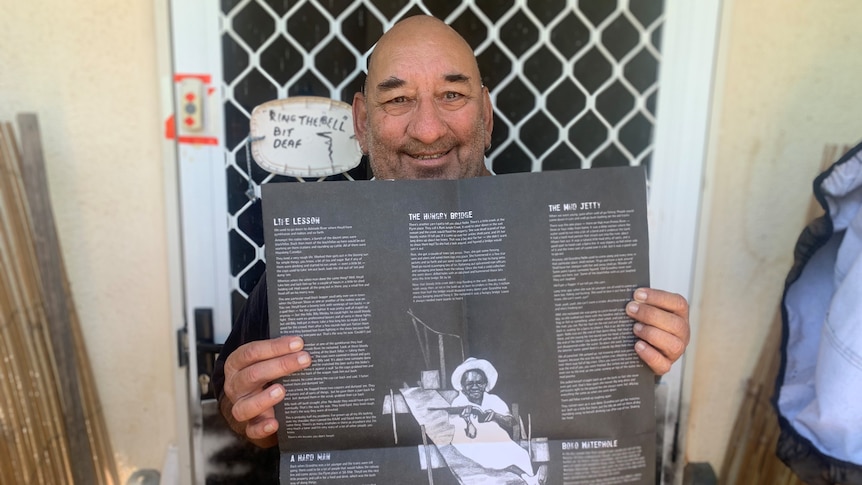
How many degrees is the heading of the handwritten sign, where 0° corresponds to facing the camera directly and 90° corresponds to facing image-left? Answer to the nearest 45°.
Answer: approximately 0°

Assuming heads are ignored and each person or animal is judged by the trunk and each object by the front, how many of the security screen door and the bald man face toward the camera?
2

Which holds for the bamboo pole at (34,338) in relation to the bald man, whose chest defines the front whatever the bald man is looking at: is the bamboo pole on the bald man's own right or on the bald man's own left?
on the bald man's own right

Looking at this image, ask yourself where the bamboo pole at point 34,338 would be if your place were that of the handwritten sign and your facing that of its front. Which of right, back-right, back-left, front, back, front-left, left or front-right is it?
right

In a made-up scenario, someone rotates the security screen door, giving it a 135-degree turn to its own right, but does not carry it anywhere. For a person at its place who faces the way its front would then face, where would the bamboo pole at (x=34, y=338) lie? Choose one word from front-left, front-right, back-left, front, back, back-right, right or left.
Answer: front-left

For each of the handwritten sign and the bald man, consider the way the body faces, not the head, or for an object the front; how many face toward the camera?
2

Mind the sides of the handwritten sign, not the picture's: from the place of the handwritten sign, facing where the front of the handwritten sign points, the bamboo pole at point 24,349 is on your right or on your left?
on your right
